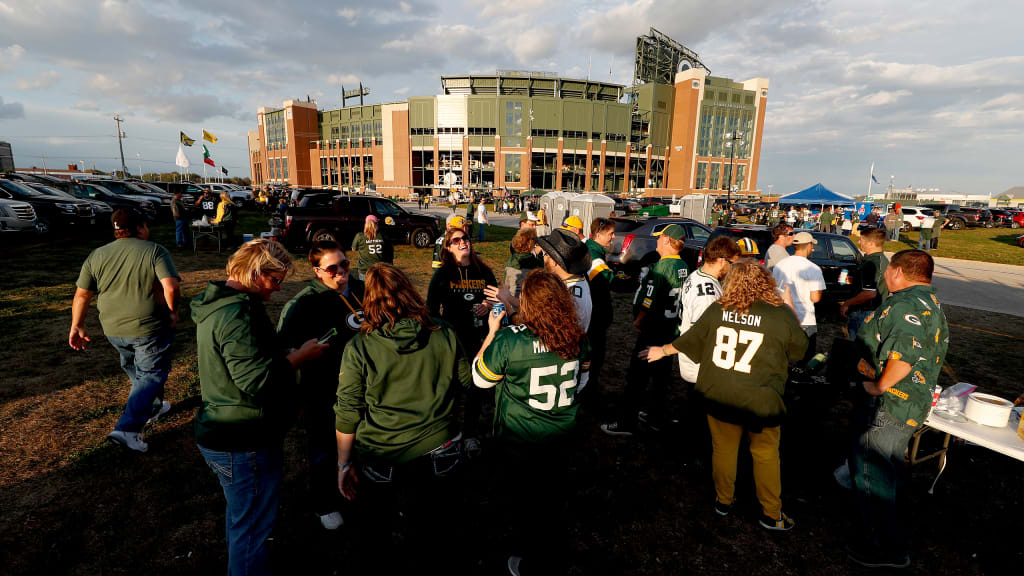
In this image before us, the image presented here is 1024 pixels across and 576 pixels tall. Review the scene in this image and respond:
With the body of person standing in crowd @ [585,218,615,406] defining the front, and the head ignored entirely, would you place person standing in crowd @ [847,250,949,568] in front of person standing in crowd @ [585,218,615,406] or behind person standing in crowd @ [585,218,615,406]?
in front

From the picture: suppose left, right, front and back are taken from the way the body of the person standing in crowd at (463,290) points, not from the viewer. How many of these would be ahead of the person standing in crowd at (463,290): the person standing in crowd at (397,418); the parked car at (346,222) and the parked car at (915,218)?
1

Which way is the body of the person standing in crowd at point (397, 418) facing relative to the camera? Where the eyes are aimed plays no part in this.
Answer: away from the camera

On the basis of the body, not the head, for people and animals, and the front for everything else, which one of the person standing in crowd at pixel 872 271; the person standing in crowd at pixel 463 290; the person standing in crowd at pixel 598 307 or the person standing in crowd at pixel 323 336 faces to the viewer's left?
the person standing in crowd at pixel 872 271

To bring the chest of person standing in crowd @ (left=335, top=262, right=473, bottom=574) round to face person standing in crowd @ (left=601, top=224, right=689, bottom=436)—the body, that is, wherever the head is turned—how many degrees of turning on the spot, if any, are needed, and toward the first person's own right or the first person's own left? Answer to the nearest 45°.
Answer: approximately 45° to the first person's own right

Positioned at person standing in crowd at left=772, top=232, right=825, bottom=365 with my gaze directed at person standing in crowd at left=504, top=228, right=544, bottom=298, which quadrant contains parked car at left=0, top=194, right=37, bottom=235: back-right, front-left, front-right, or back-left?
front-right

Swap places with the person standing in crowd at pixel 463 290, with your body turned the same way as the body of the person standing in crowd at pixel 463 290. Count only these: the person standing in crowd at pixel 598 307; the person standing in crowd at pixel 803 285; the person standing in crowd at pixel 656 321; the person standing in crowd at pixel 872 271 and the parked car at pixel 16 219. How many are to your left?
4

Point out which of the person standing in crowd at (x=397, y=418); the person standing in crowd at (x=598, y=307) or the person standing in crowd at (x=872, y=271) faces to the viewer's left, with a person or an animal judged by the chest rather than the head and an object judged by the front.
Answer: the person standing in crowd at (x=872, y=271)

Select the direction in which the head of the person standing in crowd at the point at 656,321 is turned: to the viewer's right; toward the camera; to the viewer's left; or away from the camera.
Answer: to the viewer's left

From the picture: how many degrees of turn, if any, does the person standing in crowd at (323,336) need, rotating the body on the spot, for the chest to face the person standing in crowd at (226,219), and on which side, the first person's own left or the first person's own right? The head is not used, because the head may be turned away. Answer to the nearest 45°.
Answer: approximately 135° to the first person's own left

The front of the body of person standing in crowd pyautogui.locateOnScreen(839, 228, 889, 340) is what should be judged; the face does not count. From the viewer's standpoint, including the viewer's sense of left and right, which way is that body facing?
facing to the left of the viewer

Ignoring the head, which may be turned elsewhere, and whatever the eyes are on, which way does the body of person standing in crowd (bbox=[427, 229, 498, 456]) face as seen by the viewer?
toward the camera

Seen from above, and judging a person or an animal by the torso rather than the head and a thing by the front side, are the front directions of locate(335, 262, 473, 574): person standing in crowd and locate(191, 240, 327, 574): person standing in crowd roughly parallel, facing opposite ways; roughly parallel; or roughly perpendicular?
roughly perpendicular
